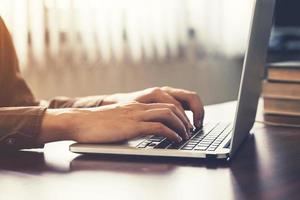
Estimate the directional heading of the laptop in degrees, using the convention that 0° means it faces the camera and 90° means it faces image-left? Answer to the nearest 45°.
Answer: approximately 90°
